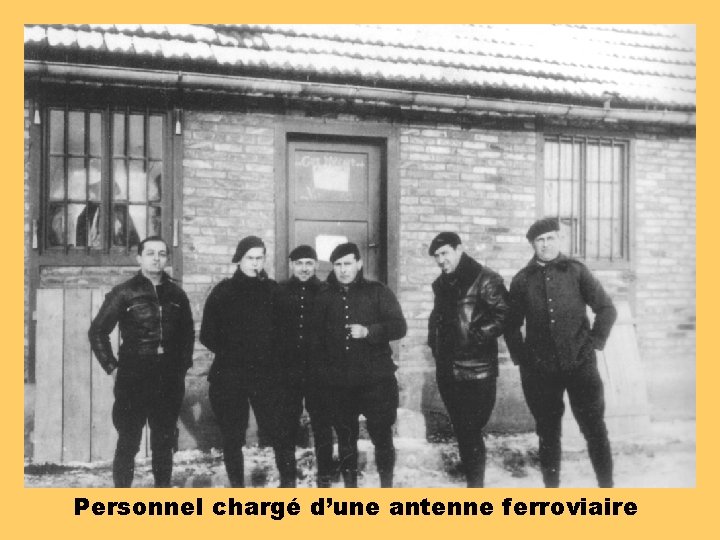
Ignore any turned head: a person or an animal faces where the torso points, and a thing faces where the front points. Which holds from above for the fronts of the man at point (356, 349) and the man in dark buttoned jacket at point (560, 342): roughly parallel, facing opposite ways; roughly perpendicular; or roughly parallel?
roughly parallel

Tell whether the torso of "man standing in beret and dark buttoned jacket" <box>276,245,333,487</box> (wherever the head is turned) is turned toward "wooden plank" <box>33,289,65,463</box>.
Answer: no

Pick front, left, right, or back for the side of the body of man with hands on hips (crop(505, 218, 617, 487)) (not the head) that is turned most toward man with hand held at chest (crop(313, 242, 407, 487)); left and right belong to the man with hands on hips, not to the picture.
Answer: right

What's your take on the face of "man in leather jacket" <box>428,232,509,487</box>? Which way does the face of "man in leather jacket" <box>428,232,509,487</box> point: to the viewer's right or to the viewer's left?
to the viewer's left

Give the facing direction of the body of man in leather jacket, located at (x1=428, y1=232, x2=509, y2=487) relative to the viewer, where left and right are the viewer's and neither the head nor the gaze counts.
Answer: facing the viewer and to the left of the viewer

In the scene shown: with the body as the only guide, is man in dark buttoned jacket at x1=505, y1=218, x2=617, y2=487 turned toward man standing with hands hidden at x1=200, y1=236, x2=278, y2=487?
no

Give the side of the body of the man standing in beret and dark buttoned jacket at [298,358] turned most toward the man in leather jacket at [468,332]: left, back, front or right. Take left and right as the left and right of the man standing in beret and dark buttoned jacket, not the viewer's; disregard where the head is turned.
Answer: left

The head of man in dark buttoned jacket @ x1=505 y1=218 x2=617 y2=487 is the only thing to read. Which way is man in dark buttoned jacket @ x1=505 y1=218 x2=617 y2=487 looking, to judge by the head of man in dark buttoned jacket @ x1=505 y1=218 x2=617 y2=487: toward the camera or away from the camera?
toward the camera

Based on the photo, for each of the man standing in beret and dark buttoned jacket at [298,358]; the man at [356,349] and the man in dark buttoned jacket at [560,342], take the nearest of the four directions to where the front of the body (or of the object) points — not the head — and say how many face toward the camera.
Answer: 3

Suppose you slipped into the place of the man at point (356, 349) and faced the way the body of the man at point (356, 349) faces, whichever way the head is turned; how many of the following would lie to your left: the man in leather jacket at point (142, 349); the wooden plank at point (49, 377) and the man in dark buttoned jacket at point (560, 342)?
1

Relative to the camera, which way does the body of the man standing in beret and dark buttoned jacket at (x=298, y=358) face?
toward the camera

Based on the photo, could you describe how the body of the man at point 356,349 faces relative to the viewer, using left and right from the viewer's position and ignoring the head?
facing the viewer

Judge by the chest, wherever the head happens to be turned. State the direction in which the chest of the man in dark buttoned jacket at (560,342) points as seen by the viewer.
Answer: toward the camera

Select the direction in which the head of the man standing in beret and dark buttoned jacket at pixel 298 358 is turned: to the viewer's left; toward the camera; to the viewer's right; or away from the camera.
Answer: toward the camera

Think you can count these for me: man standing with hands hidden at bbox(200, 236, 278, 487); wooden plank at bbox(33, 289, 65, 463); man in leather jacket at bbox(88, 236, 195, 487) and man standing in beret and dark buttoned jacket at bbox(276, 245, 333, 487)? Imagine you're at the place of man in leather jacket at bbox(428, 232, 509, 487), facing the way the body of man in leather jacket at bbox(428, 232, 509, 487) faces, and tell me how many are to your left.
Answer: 0

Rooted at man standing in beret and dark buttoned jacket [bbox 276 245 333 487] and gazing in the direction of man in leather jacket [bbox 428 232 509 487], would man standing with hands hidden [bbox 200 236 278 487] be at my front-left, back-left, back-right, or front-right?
back-right

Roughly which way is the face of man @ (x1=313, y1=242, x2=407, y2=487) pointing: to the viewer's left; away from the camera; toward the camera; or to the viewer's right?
toward the camera
